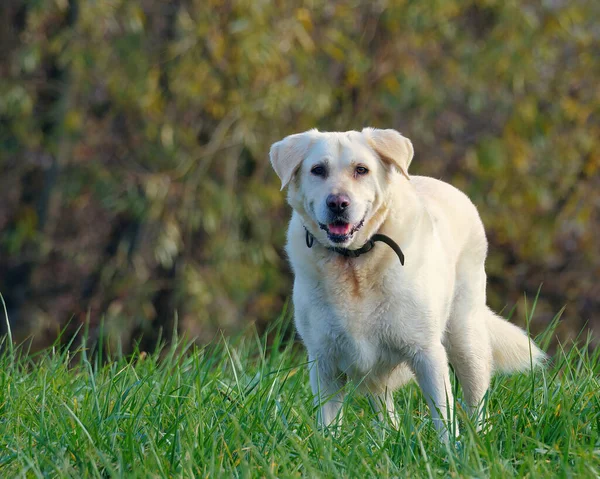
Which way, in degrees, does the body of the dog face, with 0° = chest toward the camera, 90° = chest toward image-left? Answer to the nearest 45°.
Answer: approximately 45°
